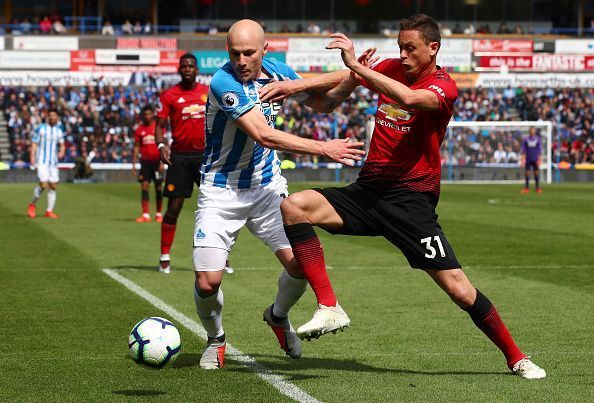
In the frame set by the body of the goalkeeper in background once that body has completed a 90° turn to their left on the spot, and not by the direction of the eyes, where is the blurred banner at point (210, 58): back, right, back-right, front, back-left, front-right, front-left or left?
back-left

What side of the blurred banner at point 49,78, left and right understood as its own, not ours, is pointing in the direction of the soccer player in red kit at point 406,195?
front

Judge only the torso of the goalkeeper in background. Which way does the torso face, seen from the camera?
toward the camera

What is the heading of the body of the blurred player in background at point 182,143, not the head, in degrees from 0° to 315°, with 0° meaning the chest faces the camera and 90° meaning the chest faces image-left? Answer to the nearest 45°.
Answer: approximately 0°

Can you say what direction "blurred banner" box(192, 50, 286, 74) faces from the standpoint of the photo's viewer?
facing the viewer

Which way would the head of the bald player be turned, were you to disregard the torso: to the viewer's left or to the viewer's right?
to the viewer's left

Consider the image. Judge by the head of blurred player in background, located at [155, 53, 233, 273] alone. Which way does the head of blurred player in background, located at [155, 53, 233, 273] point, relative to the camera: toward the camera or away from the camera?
toward the camera

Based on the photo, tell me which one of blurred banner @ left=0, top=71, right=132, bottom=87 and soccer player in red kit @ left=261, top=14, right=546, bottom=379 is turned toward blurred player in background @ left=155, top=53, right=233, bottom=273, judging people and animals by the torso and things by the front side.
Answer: the blurred banner

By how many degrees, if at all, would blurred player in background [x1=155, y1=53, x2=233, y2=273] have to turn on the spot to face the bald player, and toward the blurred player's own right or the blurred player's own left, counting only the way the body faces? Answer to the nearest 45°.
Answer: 0° — they already face them

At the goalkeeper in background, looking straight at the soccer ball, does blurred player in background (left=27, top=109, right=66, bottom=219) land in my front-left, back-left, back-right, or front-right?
front-right

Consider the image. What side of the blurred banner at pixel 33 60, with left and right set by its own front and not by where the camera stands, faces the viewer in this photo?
front

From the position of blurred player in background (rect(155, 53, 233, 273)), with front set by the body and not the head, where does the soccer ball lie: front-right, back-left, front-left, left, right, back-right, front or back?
front

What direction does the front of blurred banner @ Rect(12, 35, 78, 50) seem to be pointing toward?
toward the camera

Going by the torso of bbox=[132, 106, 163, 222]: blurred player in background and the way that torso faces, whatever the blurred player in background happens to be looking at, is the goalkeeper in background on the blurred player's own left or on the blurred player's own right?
on the blurred player's own left

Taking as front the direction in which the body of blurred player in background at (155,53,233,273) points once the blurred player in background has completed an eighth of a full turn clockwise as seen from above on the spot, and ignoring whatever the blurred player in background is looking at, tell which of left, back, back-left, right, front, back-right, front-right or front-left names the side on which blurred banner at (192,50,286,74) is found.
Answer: back-right

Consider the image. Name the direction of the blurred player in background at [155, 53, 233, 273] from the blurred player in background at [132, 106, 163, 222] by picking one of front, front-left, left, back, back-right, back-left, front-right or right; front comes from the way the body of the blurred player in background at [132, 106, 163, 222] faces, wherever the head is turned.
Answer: front
